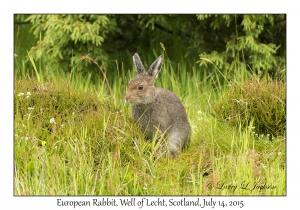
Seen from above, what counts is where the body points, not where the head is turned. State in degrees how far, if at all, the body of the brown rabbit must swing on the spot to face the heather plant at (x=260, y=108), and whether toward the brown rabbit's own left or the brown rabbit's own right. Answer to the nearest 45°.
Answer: approximately 180°

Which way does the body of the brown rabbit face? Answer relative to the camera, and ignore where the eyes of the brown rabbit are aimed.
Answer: to the viewer's left
